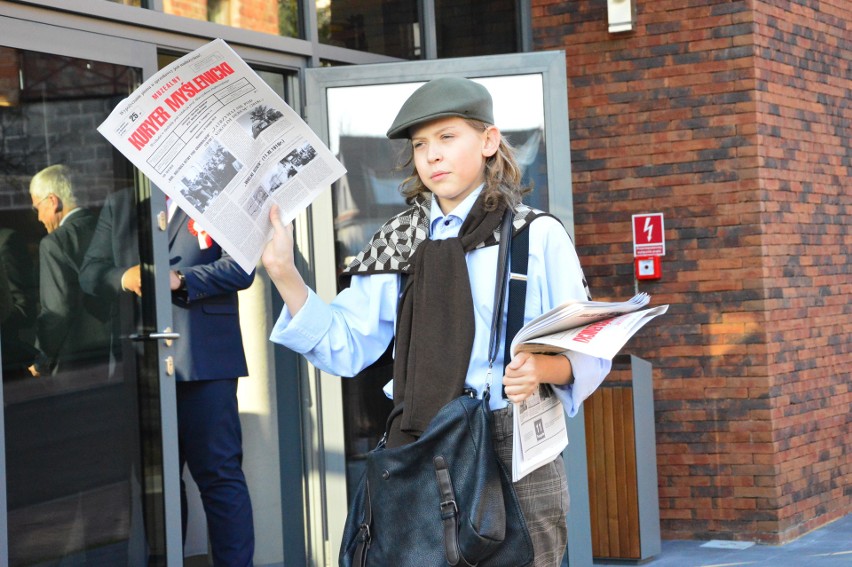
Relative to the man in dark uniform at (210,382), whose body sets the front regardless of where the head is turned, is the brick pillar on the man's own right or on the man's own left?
on the man's own left

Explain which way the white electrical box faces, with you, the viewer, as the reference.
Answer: facing the viewer

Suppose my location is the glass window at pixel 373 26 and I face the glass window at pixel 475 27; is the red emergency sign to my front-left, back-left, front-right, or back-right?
front-right

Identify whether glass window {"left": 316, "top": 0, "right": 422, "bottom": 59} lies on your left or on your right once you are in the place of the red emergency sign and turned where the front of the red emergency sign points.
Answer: on your right

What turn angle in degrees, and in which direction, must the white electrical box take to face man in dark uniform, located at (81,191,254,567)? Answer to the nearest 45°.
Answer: approximately 45° to its right

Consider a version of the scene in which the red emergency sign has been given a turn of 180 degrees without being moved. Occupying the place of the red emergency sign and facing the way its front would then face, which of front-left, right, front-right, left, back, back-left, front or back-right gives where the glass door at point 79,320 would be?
back-left

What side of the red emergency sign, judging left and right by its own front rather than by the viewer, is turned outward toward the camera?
front

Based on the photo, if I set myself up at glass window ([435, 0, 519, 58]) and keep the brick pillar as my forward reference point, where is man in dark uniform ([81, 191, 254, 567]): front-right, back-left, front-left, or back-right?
back-right
